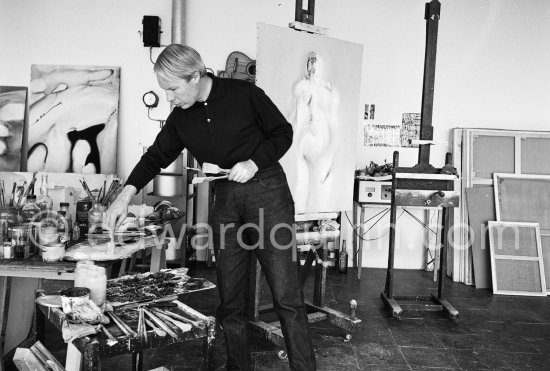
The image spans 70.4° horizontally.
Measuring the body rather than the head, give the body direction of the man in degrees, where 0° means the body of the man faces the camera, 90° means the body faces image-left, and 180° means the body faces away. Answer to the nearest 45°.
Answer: approximately 45°

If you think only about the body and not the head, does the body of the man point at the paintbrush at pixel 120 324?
yes

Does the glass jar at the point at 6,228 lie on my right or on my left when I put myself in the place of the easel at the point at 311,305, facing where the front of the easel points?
on my right

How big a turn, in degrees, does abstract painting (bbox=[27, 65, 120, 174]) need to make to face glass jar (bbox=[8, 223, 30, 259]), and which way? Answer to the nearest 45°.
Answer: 0° — it already faces it

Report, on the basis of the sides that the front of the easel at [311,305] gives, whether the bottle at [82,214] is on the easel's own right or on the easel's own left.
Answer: on the easel's own right

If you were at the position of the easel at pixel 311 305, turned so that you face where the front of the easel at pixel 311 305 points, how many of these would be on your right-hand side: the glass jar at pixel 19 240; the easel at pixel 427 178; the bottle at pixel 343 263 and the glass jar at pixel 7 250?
2

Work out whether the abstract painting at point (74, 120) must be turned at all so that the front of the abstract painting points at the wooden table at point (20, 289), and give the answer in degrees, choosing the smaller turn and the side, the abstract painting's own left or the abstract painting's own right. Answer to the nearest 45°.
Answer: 0° — it already faces it

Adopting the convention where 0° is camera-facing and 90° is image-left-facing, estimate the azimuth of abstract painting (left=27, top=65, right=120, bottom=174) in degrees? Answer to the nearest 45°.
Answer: approximately 0°
